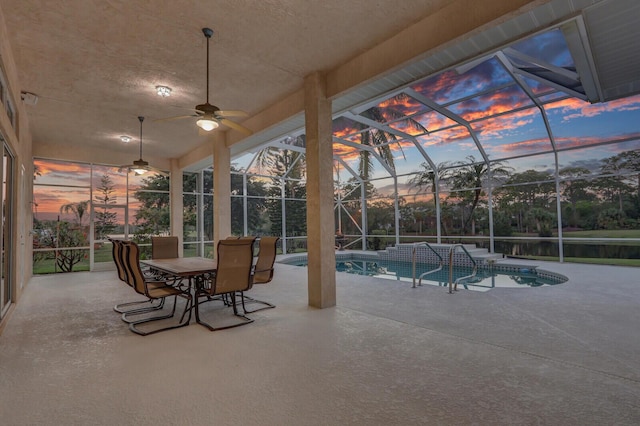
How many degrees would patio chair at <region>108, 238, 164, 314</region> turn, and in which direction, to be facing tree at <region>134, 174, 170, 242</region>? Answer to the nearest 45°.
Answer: approximately 90° to its left

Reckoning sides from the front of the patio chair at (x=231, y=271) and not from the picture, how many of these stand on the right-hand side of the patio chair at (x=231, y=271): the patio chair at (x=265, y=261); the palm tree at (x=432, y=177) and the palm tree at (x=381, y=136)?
3

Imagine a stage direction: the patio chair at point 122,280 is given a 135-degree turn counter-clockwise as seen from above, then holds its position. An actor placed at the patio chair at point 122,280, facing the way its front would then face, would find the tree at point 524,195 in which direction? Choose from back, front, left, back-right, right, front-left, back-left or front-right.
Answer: back-right

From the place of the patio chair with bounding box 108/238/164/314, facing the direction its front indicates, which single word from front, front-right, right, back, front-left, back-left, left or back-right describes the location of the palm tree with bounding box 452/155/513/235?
front

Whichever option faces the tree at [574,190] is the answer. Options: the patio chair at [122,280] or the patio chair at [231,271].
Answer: the patio chair at [122,280]

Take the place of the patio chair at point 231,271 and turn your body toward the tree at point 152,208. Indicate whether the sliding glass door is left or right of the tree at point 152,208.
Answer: left

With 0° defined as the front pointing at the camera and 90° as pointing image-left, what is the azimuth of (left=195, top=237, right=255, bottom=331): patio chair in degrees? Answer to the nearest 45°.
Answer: approximately 135°

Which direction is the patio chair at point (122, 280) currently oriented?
to the viewer's right

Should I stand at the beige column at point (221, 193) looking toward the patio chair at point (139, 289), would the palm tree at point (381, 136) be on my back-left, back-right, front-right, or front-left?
back-left

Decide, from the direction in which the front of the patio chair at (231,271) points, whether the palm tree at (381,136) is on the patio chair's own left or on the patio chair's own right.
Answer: on the patio chair's own right

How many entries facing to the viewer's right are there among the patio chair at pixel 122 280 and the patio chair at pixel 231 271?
1

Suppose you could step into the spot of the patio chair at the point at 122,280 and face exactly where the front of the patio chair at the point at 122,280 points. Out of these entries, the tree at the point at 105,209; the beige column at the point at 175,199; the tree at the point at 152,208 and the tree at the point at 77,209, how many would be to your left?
4

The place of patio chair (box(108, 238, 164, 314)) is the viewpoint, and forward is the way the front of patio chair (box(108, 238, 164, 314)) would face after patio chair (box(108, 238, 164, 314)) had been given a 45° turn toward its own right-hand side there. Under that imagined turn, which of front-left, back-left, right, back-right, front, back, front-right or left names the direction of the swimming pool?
front-left

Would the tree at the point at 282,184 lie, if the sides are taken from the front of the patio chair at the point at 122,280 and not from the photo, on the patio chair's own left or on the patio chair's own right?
on the patio chair's own left

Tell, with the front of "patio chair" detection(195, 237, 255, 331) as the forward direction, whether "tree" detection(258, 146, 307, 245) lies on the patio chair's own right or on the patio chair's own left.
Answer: on the patio chair's own right
